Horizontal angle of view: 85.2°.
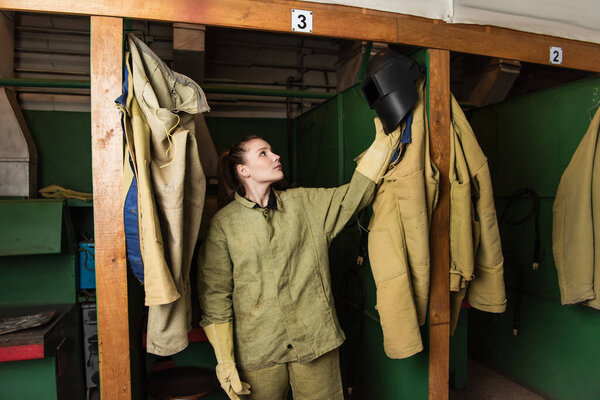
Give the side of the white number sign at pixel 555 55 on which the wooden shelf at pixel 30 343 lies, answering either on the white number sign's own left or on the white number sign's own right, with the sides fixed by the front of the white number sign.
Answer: on the white number sign's own right

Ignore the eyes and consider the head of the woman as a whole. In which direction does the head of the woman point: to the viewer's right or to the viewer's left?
to the viewer's right

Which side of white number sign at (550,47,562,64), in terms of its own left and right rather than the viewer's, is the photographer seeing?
front

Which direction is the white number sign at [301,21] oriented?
toward the camera

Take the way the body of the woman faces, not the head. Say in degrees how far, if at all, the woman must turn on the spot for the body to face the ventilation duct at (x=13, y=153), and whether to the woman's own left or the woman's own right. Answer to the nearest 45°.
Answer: approximately 135° to the woman's own right

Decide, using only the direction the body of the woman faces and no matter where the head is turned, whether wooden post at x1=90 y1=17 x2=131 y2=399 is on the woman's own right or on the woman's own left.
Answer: on the woman's own right

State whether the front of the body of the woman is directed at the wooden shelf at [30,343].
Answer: no

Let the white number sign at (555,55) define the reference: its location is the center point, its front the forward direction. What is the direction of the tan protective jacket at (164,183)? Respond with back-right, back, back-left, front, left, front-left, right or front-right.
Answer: front-right

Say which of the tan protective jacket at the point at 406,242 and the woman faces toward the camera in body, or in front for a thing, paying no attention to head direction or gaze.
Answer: the woman

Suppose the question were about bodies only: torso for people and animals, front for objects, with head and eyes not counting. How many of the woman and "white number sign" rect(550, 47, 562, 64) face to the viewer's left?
0

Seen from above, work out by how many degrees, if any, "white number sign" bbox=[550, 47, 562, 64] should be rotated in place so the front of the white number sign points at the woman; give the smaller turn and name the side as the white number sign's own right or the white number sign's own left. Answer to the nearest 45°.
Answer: approximately 45° to the white number sign's own right

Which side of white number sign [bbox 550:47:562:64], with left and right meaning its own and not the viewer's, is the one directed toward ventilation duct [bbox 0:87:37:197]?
right

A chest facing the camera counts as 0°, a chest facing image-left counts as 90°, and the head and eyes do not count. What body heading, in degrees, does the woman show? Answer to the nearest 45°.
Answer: approximately 0°

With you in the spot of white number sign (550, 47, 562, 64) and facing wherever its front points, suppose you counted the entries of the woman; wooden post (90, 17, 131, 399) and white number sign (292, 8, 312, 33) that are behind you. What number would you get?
0
